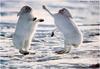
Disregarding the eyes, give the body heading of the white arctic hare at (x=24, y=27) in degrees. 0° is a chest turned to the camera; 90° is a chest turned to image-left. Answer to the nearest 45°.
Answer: approximately 270°

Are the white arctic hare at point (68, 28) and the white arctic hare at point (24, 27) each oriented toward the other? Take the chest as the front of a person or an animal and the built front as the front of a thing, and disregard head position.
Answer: yes

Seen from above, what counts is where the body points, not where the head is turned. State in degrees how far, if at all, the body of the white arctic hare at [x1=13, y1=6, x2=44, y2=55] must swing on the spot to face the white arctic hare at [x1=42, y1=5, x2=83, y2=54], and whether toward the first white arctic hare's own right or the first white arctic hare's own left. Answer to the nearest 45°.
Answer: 0° — it already faces it

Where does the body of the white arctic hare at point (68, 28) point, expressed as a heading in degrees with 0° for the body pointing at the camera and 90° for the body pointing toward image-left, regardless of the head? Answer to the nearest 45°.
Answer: approximately 90°

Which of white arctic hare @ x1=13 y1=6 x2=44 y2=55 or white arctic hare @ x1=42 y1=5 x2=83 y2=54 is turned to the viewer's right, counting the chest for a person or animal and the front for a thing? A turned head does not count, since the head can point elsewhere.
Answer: white arctic hare @ x1=13 y1=6 x2=44 y2=55

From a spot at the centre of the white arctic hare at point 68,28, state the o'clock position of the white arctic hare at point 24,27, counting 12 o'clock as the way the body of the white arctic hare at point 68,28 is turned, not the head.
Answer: the white arctic hare at point 24,27 is roughly at 12 o'clock from the white arctic hare at point 68,28.

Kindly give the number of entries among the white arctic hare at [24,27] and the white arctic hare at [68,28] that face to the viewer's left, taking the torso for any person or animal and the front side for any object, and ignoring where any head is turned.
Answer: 1

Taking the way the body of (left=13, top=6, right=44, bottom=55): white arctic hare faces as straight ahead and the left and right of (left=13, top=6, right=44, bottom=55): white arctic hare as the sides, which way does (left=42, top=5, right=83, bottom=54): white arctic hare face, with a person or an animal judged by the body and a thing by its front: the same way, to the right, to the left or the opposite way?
the opposite way
